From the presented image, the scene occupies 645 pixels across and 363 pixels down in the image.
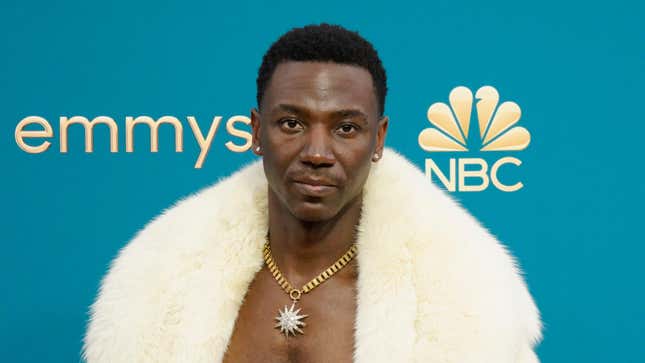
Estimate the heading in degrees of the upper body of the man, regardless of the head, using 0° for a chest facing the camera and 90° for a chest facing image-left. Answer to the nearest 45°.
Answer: approximately 0°
